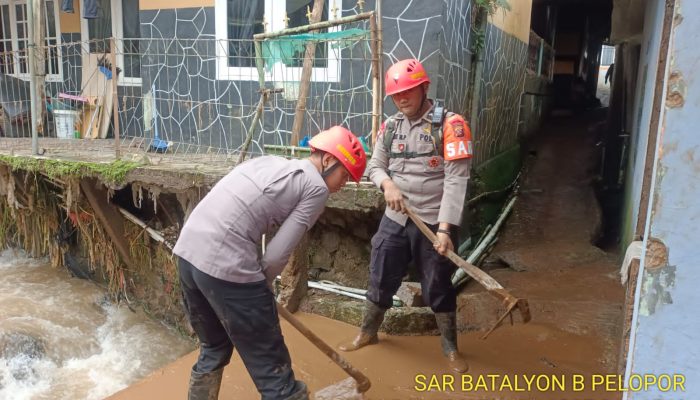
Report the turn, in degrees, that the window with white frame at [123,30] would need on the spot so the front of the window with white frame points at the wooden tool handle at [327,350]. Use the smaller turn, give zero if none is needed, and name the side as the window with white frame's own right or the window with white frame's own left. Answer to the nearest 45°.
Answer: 0° — it already faces it

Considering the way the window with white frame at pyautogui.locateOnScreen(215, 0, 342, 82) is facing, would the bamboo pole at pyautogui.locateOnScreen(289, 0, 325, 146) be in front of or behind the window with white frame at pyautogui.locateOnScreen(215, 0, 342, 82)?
in front

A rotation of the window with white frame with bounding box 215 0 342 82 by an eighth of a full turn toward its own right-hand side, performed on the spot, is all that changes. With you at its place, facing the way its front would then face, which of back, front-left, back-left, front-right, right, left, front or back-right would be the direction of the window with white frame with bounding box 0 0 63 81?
right

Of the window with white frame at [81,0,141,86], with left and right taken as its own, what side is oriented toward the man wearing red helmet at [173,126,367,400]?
front

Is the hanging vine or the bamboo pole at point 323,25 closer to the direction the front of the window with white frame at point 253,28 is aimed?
the bamboo pole

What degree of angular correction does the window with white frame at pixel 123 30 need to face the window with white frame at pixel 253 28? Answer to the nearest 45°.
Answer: approximately 45° to its left

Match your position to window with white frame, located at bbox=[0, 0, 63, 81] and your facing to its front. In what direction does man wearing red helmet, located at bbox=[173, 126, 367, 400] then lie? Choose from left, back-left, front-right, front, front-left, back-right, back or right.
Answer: front

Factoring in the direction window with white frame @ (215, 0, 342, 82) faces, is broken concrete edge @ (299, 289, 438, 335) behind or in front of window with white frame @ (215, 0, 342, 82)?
in front

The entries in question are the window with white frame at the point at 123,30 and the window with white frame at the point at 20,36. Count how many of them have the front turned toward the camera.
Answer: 2

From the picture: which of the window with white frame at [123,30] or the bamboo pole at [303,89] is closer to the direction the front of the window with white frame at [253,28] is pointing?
the bamboo pole

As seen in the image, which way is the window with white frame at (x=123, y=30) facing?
toward the camera

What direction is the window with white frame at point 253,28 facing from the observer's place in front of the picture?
facing the viewer

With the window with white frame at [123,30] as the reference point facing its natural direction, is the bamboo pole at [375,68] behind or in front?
in front

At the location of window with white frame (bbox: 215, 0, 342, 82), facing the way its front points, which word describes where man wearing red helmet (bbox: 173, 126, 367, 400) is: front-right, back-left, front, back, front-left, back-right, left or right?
front

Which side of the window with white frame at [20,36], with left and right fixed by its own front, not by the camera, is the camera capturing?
front
